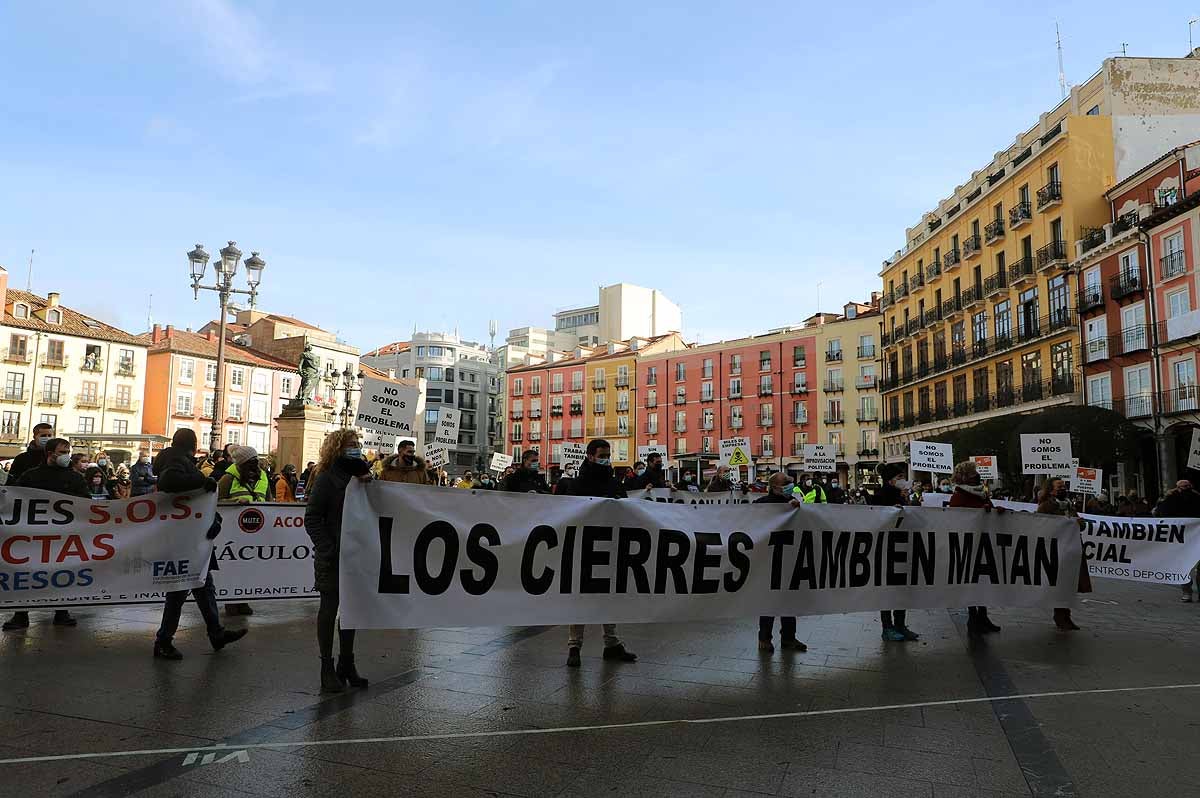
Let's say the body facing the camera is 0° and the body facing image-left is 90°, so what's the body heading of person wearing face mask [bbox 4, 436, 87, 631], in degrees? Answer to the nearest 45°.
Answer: approximately 0°

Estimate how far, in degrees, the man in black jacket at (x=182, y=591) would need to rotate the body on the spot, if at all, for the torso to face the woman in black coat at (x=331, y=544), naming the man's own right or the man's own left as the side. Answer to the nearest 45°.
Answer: approximately 45° to the man's own right

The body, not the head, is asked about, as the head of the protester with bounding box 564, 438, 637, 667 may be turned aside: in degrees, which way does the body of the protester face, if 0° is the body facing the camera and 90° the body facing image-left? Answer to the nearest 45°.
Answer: approximately 315°

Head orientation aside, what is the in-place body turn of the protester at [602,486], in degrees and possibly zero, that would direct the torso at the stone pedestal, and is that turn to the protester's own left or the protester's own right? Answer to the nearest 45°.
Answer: approximately 180°

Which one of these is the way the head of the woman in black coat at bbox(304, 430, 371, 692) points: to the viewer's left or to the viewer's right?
to the viewer's right

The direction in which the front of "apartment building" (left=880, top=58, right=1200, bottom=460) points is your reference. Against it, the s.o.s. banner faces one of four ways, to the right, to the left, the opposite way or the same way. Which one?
to the left
